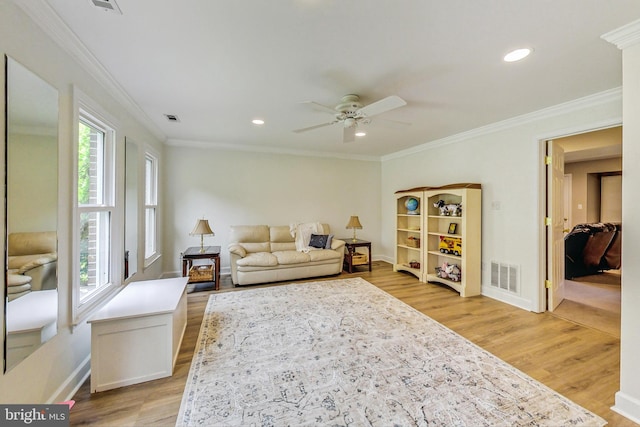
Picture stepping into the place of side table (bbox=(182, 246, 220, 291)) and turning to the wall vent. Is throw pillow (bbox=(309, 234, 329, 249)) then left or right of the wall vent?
left

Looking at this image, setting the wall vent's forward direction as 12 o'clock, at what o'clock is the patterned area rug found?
The patterned area rug is roughly at 11 o'clock from the wall vent.

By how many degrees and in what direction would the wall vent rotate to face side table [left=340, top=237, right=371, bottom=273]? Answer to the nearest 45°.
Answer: approximately 45° to its right

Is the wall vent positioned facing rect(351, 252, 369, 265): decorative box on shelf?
no

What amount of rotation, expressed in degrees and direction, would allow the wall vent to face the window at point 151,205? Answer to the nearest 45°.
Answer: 0° — it already faces it

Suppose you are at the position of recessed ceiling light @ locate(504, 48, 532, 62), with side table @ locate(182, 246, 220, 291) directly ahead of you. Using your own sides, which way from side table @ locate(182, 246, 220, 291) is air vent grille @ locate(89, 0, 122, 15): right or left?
left

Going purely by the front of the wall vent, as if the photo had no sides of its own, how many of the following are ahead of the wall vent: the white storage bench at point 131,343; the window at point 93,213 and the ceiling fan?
3

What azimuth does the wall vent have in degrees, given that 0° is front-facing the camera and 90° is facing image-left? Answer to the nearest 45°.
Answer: approximately 45°

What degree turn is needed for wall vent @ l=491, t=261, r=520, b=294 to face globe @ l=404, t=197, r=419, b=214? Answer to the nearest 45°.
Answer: approximately 90° to its right

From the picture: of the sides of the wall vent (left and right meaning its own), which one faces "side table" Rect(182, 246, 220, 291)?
front

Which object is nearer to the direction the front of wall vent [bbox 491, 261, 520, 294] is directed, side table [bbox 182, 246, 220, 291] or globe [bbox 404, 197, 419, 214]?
the side table

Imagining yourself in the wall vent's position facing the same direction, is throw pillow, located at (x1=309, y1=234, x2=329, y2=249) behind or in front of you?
in front

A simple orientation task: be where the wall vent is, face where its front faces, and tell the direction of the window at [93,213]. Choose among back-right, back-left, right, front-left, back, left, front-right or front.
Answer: front

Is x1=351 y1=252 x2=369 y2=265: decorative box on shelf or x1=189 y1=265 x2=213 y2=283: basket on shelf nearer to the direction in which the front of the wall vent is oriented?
the basket on shelf

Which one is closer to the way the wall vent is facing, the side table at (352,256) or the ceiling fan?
the ceiling fan

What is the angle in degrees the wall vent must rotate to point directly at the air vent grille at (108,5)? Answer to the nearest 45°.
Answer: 0° — it already faces it
